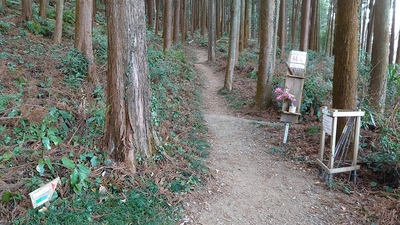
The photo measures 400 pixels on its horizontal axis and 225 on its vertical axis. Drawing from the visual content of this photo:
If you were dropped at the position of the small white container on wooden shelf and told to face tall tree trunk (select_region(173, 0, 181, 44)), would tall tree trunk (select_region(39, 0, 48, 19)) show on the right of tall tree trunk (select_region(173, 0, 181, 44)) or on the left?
left

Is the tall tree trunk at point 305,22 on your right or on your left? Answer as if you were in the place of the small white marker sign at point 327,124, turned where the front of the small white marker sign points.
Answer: on your right

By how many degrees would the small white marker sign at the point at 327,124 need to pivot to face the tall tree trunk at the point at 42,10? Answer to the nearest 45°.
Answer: approximately 45° to its right

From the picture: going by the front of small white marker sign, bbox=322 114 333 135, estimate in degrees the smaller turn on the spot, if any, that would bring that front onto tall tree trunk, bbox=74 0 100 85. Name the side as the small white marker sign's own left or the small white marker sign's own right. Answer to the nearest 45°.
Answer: approximately 45° to the small white marker sign's own right

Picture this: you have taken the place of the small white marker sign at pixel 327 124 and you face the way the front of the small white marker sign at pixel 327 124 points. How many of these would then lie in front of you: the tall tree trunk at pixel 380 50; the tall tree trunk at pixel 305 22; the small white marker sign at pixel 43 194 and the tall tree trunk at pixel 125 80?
2

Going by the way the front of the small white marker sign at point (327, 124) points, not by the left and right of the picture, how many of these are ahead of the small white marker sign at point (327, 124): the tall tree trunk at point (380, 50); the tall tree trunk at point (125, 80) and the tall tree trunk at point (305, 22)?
1

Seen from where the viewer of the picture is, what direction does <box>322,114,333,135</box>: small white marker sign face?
facing the viewer and to the left of the viewer

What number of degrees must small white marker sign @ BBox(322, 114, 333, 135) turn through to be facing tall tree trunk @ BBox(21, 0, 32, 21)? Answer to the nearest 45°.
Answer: approximately 45° to its right

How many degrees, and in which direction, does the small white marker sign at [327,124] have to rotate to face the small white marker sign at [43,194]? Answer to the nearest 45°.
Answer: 0° — it already faces it

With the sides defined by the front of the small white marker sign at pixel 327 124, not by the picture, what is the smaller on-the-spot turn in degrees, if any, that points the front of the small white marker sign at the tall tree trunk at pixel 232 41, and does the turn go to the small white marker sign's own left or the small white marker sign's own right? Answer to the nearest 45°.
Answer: approximately 90° to the small white marker sign's own right
